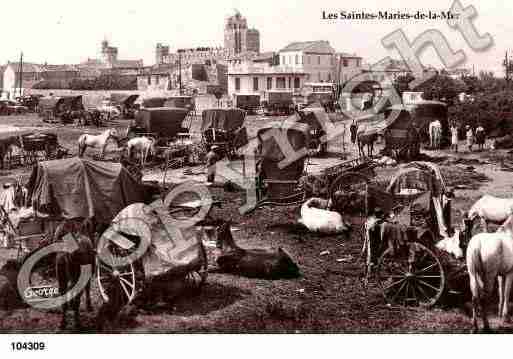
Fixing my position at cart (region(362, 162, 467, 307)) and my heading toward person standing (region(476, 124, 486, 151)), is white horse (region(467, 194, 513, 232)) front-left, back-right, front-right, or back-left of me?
front-right

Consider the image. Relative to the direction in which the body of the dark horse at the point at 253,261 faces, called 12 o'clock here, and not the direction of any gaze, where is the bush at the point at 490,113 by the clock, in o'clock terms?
The bush is roughly at 4 o'clock from the dark horse.

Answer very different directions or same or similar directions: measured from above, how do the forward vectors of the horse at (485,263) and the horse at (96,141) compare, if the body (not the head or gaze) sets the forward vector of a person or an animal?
same or similar directions

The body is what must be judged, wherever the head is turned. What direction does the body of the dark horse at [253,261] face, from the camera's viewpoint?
to the viewer's left

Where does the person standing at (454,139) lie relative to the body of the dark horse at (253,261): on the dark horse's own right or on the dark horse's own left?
on the dark horse's own right

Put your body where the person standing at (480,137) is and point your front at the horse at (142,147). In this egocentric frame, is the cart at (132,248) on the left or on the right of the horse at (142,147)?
left

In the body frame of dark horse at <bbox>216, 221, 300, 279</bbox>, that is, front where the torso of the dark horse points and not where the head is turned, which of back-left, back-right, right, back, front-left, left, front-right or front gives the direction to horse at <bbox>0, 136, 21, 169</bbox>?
front-right

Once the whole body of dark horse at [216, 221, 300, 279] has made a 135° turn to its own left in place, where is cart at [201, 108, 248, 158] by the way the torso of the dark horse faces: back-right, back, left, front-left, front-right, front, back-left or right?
back-left

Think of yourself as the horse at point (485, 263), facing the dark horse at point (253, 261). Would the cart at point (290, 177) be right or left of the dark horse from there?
right
